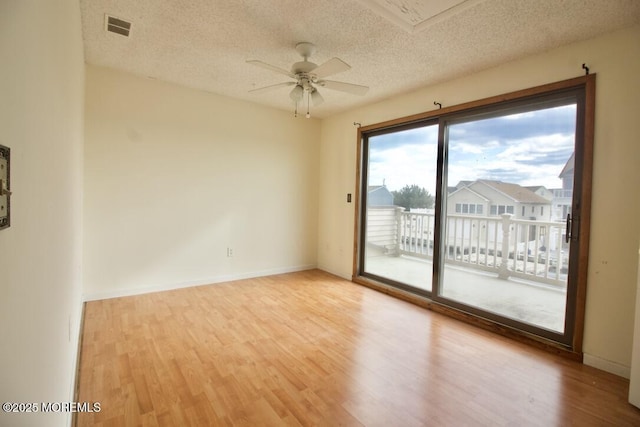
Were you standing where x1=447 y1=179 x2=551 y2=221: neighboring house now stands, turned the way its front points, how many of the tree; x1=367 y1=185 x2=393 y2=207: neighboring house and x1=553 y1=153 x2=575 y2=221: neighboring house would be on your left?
1

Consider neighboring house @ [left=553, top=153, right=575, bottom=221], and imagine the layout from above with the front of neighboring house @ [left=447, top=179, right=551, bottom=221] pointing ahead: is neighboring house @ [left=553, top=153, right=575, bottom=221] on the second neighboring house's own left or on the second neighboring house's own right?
on the second neighboring house's own left

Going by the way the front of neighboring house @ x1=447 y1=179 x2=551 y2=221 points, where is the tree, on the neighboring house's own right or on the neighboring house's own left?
on the neighboring house's own right

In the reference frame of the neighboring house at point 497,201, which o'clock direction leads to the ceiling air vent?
The ceiling air vent is roughly at 12 o'clock from the neighboring house.

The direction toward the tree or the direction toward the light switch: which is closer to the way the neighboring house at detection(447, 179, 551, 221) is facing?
the light switch

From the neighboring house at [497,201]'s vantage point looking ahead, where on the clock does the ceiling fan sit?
The ceiling fan is roughly at 12 o'clock from the neighboring house.

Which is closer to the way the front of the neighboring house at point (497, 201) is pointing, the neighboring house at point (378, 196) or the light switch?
the light switch

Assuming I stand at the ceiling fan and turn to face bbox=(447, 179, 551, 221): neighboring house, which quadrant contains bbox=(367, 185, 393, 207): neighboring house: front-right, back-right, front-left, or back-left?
front-left

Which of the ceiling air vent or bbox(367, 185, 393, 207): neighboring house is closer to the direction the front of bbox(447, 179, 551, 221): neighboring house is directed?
the ceiling air vent
